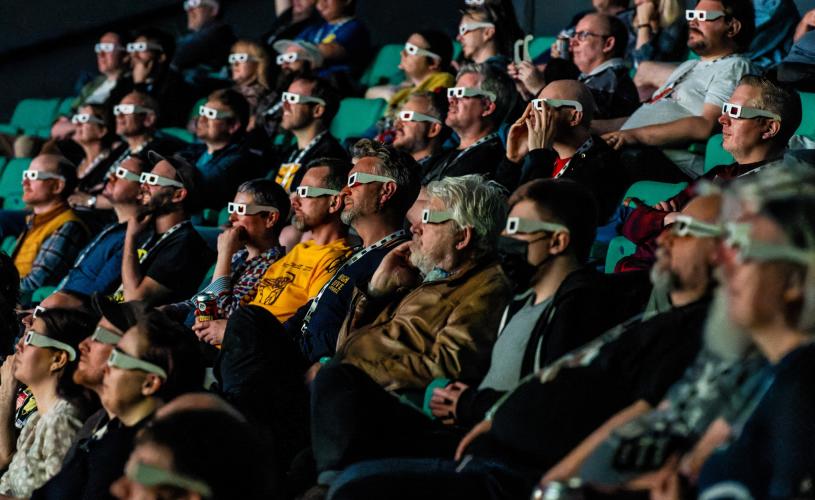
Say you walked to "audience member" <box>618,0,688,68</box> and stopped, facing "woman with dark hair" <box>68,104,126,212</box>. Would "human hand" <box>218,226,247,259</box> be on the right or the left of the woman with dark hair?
left

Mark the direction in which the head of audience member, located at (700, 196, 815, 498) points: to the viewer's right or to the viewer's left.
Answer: to the viewer's left

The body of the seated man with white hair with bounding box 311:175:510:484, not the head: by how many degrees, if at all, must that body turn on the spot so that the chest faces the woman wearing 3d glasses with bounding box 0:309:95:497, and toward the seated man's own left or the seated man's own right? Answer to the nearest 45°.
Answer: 0° — they already face them

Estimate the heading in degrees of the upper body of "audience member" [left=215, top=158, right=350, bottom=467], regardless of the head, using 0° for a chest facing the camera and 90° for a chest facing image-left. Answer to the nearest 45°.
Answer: approximately 45°

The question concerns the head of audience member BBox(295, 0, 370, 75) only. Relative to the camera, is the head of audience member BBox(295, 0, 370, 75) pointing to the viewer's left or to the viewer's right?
to the viewer's left

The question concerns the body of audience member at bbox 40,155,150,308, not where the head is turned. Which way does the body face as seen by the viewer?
to the viewer's left

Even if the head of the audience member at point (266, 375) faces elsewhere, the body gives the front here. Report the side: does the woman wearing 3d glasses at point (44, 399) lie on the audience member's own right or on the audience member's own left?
on the audience member's own right

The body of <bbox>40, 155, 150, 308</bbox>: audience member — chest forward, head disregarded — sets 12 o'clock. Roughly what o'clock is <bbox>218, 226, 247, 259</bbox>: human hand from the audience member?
The human hand is roughly at 8 o'clock from the audience member.

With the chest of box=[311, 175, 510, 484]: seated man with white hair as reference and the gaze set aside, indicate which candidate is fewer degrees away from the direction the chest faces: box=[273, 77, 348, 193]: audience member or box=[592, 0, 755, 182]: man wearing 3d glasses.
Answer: the audience member

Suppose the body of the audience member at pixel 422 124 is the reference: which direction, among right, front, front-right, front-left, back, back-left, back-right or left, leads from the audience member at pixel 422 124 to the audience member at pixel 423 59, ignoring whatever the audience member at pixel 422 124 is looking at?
back-right

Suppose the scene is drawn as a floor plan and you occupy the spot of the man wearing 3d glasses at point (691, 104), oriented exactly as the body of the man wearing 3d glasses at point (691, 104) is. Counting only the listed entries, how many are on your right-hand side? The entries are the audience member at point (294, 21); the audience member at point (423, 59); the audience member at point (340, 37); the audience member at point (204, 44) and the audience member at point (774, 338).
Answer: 4
